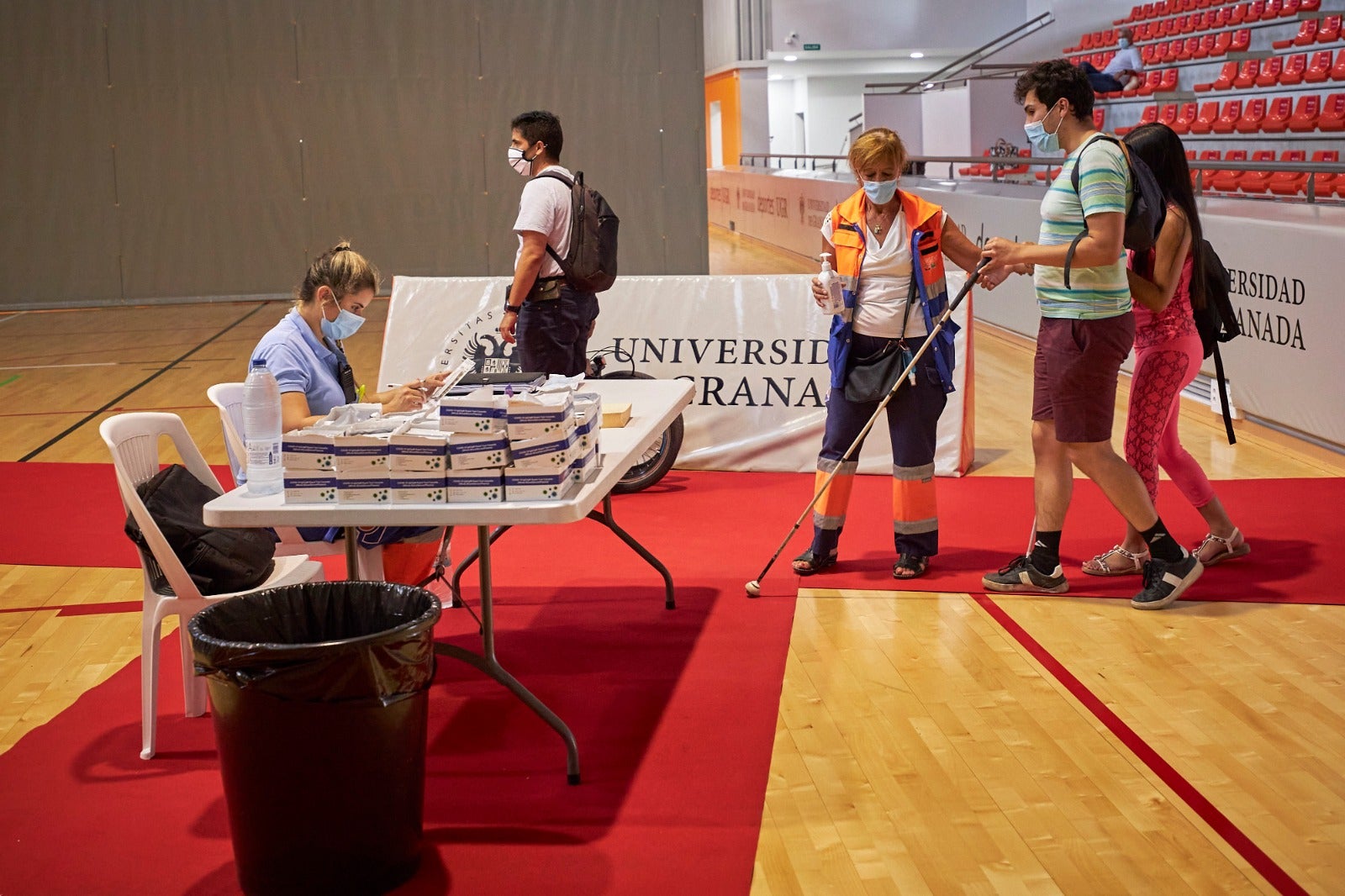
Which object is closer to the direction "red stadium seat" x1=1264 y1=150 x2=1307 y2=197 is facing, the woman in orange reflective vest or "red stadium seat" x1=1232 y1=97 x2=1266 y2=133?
the woman in orange reflective vest

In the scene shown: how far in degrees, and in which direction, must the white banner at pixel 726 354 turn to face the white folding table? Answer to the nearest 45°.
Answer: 0° — it already faces it

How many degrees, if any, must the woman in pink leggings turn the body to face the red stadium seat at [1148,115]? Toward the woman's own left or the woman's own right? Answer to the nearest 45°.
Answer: approximately 90° to the woman's own right

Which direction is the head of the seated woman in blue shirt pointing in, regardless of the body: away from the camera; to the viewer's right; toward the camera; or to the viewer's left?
to the viewer's right

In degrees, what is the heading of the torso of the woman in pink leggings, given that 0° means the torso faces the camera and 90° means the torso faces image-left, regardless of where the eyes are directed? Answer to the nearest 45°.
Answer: approximately 90°

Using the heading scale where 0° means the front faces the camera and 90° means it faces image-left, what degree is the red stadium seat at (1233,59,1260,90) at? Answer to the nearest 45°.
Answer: approximately 45°

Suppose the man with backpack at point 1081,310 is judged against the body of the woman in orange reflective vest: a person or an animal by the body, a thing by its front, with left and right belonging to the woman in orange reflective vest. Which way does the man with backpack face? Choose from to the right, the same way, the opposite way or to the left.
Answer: to the right

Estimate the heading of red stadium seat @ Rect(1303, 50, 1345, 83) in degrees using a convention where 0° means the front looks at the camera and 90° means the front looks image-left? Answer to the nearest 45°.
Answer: approximately 45°

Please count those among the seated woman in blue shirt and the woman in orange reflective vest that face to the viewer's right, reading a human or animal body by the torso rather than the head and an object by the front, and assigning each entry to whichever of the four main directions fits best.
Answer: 1

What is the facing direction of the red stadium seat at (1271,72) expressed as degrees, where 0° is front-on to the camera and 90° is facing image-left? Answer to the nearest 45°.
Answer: approximately 45°

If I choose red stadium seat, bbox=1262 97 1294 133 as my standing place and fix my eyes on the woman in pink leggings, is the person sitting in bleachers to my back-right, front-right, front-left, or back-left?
back-right

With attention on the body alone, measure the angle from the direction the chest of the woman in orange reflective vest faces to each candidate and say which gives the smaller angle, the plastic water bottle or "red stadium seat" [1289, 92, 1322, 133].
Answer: the plastic water bottle
